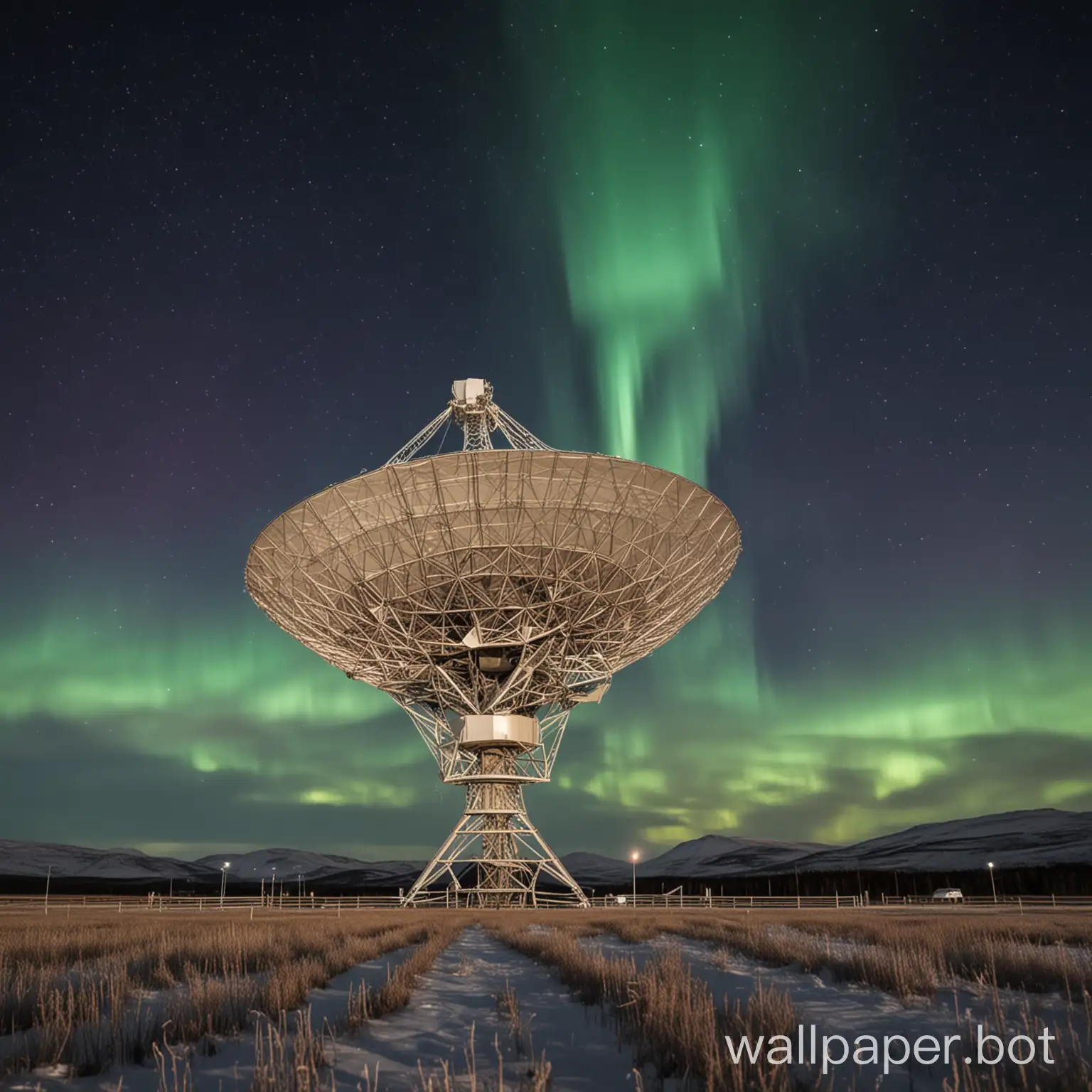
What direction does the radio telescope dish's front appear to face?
away from the camera
